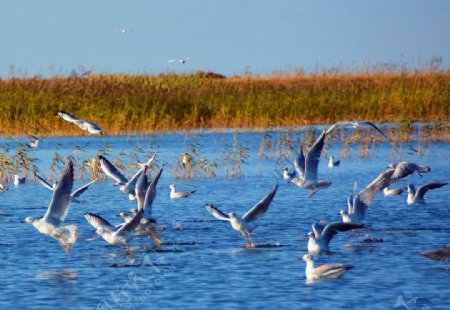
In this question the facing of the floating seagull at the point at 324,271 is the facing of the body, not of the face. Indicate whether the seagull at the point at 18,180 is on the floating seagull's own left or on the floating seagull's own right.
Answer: on the floating seagull's own right

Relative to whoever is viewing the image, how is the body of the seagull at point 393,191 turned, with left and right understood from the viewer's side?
facing to the left of the viewer

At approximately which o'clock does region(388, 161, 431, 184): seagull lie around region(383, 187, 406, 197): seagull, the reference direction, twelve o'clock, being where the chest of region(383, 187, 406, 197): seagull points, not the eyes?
region(388, 161, 431, 184): seagull is roughly at 9 o'clock from region(383, 187, 406, 197): seagull.

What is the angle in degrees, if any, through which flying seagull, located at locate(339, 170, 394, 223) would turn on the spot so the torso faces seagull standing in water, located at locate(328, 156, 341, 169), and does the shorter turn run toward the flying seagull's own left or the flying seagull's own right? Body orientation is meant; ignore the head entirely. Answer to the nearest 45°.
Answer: approximately 90° to the flying seagull's own right

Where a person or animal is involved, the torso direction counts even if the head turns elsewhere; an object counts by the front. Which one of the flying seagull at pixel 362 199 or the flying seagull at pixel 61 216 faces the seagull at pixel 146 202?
the flying seagull at pixel 362 199

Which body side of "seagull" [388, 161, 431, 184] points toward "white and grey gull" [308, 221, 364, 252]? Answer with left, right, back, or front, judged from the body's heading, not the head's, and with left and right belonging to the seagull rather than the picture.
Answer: left

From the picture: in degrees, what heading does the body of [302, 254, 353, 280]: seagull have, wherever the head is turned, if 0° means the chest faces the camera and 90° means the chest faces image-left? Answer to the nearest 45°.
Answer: approximately 90°

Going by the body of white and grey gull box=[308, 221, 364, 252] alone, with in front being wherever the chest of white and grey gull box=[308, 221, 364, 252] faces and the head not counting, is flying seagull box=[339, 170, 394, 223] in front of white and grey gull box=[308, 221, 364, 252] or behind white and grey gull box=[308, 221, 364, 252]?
behind

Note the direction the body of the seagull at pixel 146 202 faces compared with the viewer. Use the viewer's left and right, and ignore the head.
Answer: facing to the left of the viewer

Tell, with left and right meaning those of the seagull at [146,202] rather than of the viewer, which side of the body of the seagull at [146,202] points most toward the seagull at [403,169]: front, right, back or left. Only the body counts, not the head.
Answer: back

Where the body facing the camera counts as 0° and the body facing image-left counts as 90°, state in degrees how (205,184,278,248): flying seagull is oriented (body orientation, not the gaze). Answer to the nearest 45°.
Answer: approximately 45°
